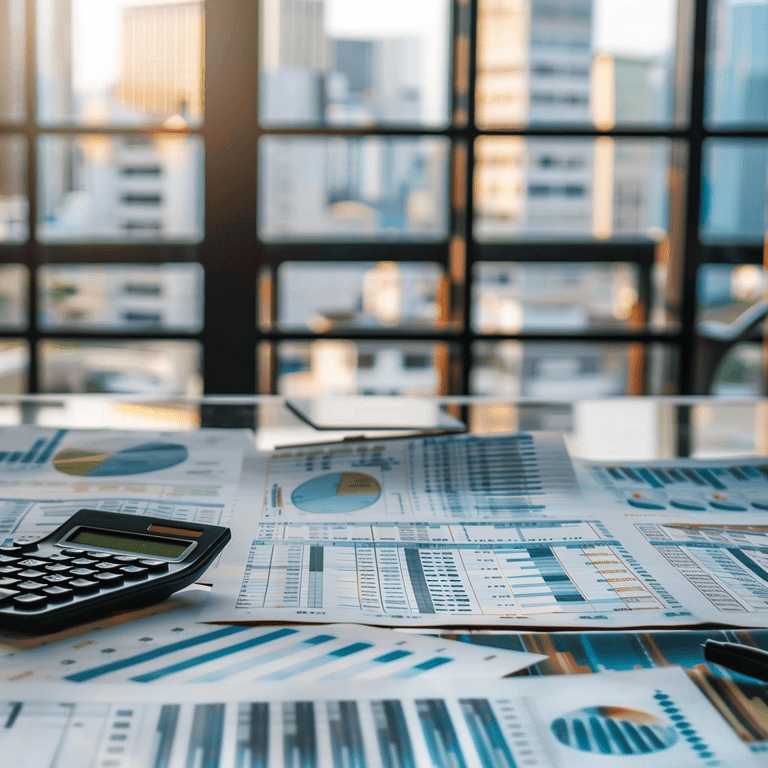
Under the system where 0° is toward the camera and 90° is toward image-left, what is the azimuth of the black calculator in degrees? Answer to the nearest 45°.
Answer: approximately 45°

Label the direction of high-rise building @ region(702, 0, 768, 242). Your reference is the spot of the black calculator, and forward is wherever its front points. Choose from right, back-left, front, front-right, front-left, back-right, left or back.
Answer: back

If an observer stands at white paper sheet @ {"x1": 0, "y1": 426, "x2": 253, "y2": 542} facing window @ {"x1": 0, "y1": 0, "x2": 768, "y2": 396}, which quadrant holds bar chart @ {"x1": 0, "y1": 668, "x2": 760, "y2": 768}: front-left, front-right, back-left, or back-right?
back-right

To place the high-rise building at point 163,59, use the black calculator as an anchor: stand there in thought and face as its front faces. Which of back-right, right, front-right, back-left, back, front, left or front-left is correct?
back-right

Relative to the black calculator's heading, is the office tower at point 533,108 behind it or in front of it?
behind
